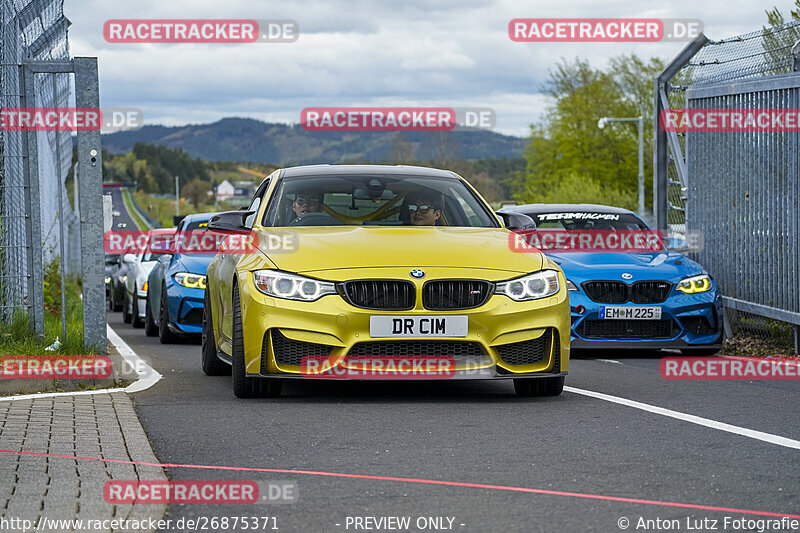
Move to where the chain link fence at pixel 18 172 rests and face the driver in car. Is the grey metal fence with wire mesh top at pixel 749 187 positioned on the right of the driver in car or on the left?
left

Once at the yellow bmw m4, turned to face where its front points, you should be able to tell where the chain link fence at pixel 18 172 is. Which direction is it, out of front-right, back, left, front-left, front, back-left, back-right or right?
back-right

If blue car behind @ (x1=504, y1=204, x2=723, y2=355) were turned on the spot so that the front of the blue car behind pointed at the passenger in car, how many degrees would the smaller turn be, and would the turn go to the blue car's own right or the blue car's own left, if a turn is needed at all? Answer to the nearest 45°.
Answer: approximately 45° to the blue car's own right

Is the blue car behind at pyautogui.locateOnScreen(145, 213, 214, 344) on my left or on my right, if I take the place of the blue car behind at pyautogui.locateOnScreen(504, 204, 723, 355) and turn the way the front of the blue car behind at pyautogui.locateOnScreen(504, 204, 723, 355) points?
on my right

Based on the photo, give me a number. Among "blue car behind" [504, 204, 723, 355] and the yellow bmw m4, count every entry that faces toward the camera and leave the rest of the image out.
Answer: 2

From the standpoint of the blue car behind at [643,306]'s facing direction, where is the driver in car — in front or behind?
in front

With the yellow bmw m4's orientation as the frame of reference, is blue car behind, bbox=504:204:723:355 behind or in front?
behind

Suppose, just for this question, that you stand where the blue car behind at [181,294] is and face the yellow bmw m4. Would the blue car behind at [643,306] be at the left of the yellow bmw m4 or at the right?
left

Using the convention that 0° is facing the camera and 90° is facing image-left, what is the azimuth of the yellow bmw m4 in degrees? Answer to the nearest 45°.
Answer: approximately 0°

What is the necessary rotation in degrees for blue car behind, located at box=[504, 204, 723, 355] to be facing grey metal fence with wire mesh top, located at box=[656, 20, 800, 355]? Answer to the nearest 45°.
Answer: approximately 135° to its left

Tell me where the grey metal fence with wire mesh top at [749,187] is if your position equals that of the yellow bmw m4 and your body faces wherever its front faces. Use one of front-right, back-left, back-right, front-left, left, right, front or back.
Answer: back-left
